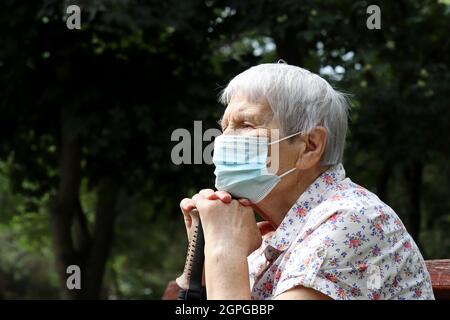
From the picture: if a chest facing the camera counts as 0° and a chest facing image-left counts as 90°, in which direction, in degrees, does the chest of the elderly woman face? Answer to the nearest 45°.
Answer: approximately 90°

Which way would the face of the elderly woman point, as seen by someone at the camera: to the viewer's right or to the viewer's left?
to the viewer's left
